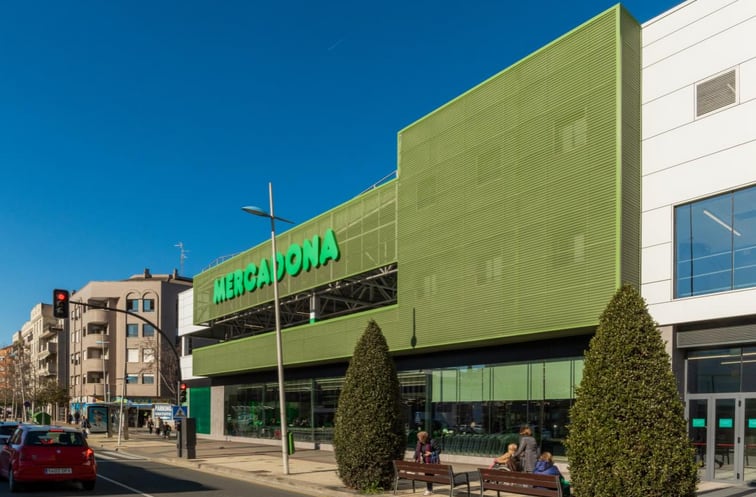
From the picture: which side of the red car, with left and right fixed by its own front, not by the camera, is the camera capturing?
back

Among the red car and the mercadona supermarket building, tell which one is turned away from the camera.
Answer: the red car

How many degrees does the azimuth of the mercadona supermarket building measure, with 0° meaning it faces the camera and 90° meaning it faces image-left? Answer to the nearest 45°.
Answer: approximately 45°

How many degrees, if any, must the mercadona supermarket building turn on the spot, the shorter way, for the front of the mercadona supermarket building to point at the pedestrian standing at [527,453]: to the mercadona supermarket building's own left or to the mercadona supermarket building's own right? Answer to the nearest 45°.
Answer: approximately 45° to the mercadona supermarket building's own left

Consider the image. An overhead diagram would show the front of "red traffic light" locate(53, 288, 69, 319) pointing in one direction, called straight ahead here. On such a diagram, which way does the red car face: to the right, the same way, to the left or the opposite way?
the opposite way
